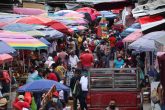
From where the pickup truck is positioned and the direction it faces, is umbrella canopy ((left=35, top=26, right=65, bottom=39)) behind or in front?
in front

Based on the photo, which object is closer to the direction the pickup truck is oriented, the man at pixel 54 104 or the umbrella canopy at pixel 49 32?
the umbrella canopy

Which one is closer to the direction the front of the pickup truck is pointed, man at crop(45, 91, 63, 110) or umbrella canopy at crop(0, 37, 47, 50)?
the umbrella canopy

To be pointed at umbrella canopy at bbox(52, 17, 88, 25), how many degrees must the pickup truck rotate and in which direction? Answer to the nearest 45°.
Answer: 0° — it already faces it

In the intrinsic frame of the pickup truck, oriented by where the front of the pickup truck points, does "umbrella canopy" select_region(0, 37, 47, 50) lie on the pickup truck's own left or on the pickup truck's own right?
on the pickup truck's own left

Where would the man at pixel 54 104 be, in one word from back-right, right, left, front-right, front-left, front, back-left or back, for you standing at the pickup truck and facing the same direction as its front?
back-left

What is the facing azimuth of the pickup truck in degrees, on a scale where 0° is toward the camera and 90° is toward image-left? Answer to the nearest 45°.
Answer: approximately 180°
